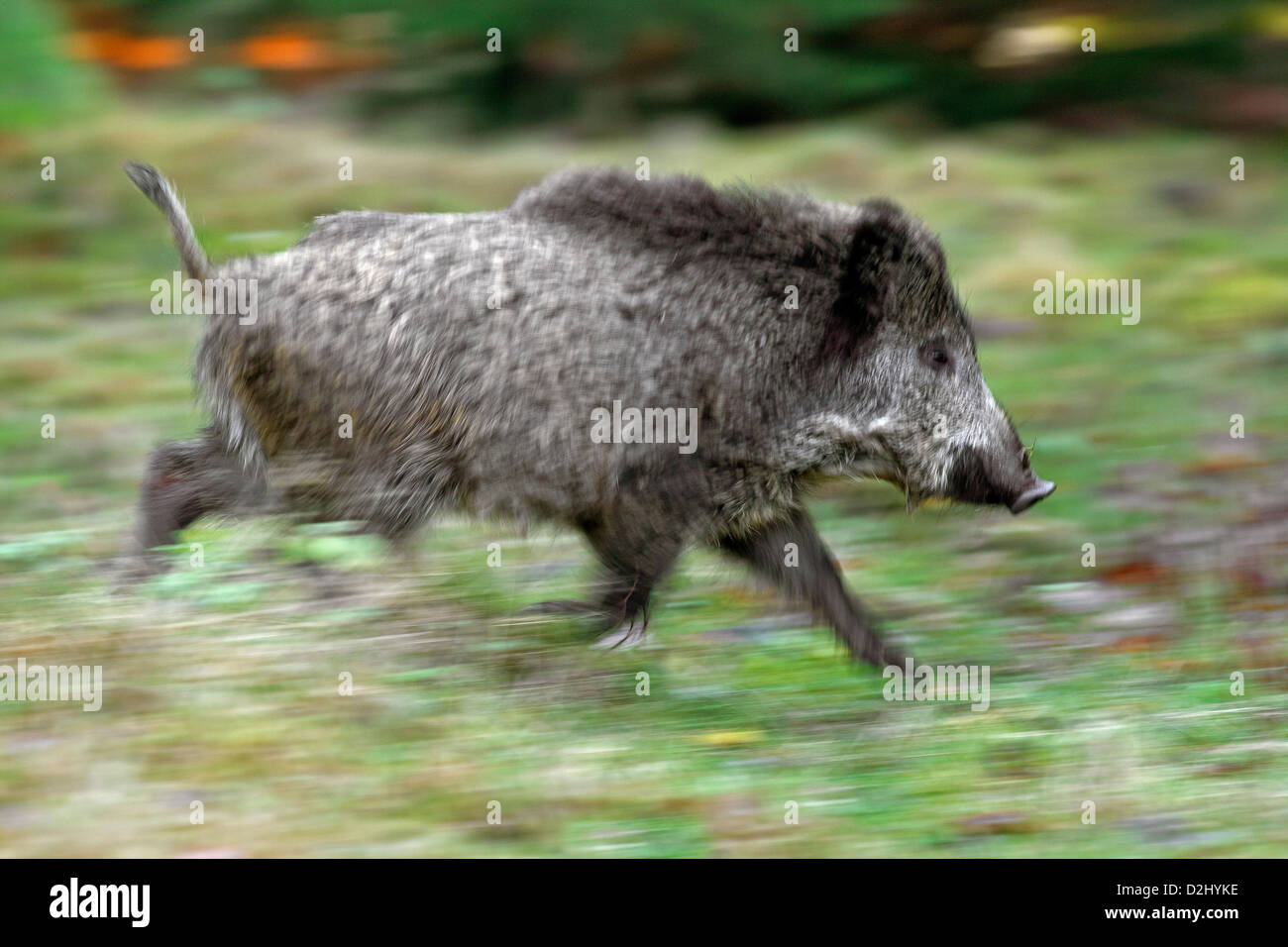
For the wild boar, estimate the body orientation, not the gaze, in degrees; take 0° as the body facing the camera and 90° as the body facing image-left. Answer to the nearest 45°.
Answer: approximately 270°
